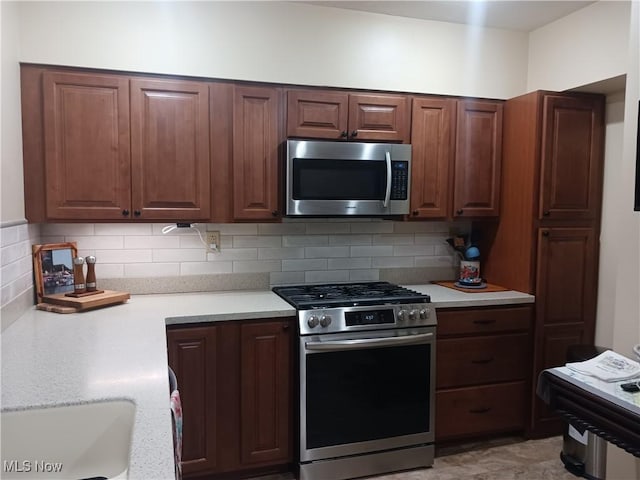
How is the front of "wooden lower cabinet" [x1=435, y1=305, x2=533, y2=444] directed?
toward the camera

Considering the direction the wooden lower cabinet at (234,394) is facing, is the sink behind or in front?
in front

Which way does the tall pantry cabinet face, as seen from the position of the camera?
facing the viewer and to the right of the viewer

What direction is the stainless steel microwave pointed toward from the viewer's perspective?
toward the camera

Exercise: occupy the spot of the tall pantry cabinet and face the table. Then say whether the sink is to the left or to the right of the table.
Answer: right

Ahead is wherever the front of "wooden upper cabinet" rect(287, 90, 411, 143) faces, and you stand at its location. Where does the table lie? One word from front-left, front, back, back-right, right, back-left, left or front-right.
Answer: front-left

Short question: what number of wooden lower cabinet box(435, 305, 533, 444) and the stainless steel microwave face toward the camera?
2

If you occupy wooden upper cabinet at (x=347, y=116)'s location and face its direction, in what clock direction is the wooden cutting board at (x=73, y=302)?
The wooden cutting board is roughly at 2 o'clock from the wooden upper cabinet.

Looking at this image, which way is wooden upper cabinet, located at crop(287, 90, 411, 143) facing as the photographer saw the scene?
facing the viewer

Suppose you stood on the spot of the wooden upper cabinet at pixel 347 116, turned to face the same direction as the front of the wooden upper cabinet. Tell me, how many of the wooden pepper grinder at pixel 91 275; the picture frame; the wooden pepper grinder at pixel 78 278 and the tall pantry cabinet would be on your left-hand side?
1
